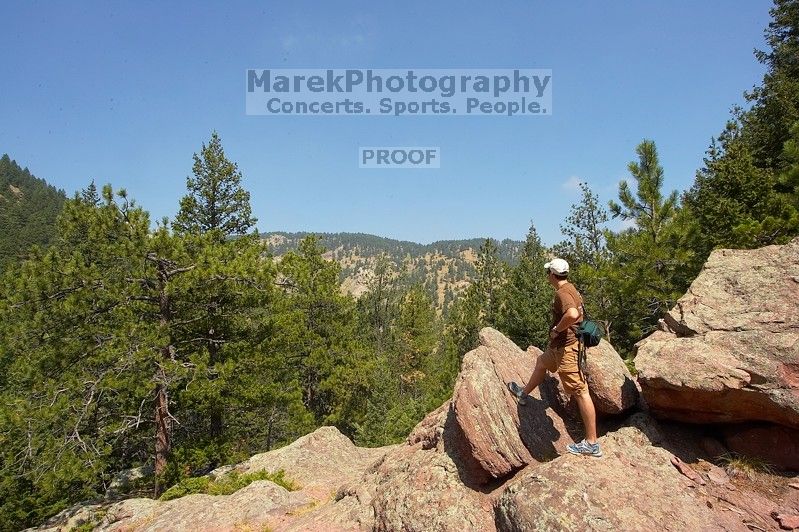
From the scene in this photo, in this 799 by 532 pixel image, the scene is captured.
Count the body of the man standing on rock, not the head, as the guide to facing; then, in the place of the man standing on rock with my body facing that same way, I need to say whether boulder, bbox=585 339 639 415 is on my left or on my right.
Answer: on my right

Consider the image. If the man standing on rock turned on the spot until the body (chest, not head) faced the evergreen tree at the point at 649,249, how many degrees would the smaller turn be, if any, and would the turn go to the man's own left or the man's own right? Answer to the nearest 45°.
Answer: approximately 90° to the man's own right

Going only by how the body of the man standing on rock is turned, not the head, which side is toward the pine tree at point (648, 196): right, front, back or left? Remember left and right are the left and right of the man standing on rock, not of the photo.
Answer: right

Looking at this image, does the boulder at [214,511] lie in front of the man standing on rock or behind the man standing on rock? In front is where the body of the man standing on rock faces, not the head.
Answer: in front

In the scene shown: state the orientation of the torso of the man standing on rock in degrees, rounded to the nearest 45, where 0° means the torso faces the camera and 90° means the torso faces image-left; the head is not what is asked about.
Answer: approximately 90°

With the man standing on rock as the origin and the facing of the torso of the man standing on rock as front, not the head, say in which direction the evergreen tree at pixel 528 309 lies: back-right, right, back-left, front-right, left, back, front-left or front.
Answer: right

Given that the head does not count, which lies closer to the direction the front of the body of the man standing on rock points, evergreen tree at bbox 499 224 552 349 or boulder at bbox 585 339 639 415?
the evergreen tree
